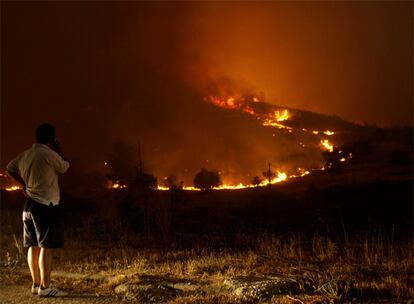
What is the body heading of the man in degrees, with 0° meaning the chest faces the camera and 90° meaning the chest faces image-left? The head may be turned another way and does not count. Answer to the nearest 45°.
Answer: approximately 225°

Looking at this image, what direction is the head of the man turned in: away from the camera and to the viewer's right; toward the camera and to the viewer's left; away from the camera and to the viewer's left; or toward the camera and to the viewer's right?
away from the camera and to the viewer's right

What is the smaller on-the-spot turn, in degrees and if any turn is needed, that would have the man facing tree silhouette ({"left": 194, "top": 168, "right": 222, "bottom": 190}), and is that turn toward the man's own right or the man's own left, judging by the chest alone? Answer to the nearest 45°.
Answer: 0° — they already face it
